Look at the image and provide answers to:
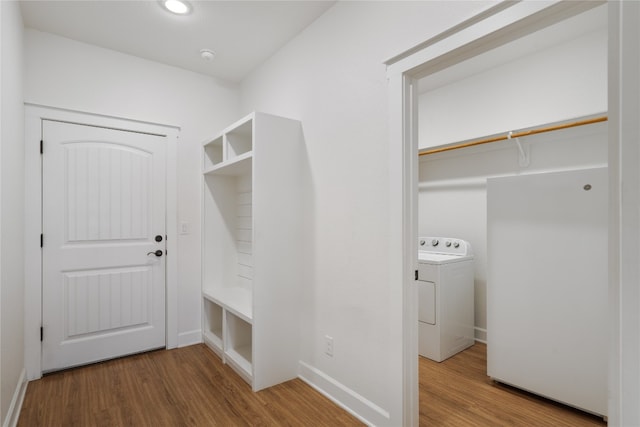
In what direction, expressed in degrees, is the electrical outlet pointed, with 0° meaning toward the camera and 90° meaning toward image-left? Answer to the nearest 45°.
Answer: approximately 45°

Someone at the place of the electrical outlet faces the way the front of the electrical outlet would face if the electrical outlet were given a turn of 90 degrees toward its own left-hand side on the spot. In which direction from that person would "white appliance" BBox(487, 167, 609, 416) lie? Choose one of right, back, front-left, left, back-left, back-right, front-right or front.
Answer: front-left

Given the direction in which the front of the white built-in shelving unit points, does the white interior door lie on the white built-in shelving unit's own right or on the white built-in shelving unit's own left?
on the white built-in shelving unit's own right

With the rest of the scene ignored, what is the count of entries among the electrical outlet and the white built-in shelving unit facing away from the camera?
0

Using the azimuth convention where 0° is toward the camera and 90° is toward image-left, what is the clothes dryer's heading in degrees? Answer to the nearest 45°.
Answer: approximately 45°

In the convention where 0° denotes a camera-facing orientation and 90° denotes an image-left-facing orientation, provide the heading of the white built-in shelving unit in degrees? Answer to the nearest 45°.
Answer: approximately 45°
